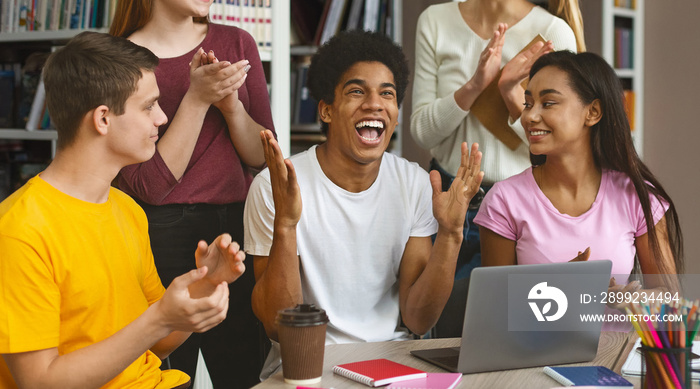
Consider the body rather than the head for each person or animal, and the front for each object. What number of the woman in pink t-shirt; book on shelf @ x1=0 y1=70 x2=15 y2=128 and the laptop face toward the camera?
2

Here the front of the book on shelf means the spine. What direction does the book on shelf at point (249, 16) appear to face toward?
toward the camera

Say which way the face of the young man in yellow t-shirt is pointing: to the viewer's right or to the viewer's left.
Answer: to the viewer's right

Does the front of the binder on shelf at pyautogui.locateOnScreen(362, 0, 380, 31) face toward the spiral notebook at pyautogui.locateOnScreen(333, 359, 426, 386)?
yes

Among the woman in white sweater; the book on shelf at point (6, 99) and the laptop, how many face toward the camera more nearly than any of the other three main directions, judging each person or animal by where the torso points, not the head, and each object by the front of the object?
2

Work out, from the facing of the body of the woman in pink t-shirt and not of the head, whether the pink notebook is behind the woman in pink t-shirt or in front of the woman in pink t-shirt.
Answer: in front

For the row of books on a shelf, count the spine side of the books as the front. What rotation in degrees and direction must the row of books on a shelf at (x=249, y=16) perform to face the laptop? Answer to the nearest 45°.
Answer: approximately 45° to its left

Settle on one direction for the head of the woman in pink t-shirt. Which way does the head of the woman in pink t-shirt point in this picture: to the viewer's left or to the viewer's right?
to the viewer's left

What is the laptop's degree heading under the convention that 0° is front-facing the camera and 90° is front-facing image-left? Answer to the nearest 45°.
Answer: approximately 135°

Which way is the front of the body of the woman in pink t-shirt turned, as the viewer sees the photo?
toward the camera

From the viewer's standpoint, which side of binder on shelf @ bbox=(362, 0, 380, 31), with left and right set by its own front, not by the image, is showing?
front

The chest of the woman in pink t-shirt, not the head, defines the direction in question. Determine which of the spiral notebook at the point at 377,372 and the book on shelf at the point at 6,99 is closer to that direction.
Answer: the spiral notebook

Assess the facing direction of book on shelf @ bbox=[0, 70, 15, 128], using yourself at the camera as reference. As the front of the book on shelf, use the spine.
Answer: facing the viewer

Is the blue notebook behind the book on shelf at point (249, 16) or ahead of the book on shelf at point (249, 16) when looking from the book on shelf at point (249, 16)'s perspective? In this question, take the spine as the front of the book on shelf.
ahead
